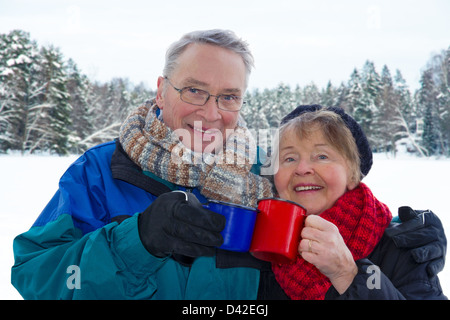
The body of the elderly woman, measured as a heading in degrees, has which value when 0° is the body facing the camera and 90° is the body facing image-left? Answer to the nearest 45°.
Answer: approximately 45°

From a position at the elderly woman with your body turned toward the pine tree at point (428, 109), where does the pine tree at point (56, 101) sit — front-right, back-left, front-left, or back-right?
front-left

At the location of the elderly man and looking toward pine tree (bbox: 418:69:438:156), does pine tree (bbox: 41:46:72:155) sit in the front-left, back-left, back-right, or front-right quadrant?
front-left

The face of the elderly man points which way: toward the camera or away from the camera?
toward the camera

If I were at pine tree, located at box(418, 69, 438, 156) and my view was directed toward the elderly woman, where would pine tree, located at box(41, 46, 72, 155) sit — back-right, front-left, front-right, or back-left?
front-right

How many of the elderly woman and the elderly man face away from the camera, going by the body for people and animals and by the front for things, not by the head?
0

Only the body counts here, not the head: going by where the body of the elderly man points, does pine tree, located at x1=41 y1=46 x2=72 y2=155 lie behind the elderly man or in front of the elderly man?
behind

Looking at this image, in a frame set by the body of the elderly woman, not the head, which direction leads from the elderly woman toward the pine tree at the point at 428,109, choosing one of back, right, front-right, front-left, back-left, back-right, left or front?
back-right

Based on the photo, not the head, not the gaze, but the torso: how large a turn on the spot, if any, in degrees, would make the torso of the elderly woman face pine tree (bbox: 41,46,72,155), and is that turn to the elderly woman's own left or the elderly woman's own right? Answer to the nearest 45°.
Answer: approximately 90° to the elderly woman's own right
